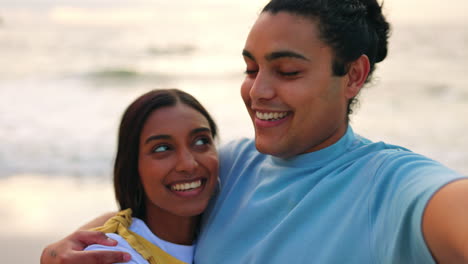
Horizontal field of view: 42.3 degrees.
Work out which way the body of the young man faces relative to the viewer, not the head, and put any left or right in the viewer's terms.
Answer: facing the viewer and to the left of the viewer

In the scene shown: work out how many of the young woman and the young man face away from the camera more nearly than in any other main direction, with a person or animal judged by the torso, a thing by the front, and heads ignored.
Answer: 0

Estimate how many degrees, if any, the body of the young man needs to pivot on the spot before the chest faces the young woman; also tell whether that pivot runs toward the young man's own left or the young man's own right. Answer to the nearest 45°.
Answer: approximately 90° to the young man's own right

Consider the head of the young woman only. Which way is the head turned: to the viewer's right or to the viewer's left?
to the viewer's right

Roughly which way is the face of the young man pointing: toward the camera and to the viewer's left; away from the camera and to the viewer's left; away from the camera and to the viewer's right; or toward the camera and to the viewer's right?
toward the camera and to the viewer's left

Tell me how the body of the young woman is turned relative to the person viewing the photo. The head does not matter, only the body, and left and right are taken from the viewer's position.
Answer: facing the viewer and to the right of the viewer
